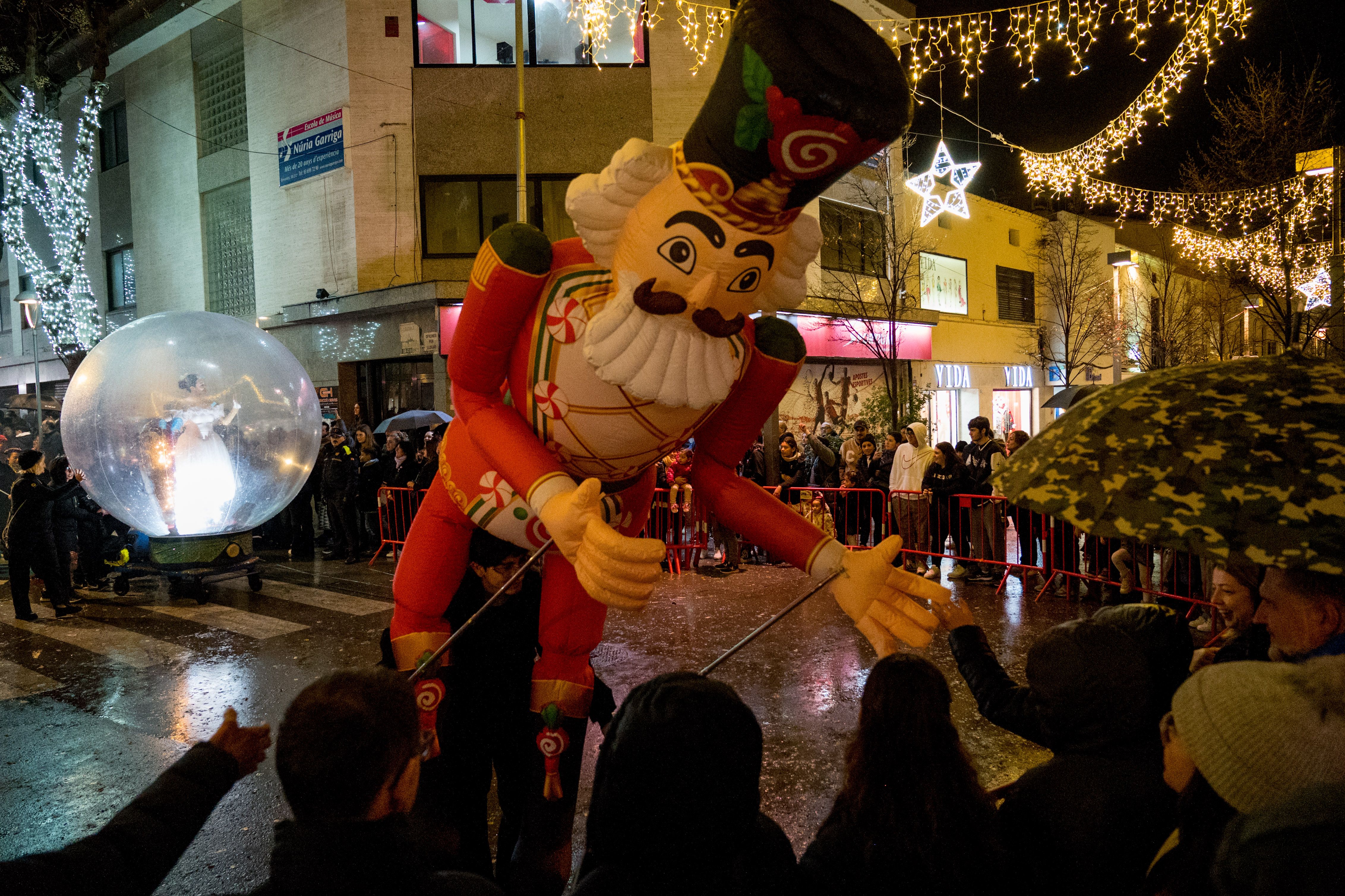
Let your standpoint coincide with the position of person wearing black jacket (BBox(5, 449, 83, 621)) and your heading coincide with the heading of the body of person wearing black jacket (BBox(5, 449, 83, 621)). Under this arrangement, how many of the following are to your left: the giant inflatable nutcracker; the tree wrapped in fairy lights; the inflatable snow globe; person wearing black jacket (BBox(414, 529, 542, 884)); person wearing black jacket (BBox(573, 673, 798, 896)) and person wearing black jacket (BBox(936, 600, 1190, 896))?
1

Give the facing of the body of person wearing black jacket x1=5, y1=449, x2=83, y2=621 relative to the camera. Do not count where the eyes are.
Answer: to the viewer's right

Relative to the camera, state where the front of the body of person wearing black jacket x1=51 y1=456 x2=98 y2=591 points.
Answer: to the viewer's right

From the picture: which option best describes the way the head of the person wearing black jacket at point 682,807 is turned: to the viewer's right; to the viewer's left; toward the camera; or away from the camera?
away from the camera

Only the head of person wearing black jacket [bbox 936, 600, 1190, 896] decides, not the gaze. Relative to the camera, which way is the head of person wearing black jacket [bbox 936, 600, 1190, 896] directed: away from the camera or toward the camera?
away from the camera

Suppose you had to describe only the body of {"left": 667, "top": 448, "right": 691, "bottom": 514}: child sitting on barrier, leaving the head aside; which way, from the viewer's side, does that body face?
toward the camera

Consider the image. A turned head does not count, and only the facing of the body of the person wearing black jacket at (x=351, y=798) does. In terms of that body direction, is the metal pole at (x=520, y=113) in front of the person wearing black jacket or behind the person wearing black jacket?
in front

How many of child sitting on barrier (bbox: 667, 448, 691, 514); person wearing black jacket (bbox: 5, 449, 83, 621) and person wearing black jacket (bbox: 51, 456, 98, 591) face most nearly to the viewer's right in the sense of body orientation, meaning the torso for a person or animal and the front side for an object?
2

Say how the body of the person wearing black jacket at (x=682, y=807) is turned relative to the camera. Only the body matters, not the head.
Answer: away from the camera

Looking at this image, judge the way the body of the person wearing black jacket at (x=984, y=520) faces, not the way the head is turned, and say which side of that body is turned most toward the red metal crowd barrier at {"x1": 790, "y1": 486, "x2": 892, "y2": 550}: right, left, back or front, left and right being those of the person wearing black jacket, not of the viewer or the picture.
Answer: right

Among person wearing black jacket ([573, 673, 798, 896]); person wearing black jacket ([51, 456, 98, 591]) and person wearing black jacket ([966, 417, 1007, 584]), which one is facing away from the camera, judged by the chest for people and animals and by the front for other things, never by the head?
person wearing black jacket ([573, 673, 798, 896])

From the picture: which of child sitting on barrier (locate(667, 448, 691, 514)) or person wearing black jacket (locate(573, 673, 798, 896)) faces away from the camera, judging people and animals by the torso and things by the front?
the person wearing black jacket

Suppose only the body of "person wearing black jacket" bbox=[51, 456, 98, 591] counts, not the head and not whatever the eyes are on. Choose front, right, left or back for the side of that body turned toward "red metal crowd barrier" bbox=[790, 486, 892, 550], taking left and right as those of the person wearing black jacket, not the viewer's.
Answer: front

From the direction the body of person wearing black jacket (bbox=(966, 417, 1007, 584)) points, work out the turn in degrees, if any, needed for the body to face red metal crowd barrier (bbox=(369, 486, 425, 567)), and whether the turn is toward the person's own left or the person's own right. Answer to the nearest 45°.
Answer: approximately 45° to the person's own right
